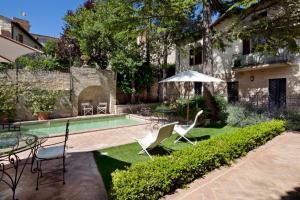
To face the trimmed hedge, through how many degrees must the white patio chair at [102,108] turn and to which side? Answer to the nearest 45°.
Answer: approximately 45° to its left

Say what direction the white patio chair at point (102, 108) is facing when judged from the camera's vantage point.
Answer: facing the viewer and to the left of the viewer

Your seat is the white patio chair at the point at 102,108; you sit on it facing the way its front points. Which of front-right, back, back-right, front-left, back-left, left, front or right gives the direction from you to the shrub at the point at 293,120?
left

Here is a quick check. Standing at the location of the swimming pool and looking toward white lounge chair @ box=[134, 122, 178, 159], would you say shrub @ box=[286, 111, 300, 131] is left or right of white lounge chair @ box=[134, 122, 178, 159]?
left

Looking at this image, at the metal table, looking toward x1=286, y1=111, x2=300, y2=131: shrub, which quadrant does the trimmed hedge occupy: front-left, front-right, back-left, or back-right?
front-right

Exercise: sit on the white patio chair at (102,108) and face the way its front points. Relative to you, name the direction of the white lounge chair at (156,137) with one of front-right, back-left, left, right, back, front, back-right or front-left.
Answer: front-left

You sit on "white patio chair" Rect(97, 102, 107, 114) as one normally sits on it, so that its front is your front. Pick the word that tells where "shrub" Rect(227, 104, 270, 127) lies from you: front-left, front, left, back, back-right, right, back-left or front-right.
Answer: left
